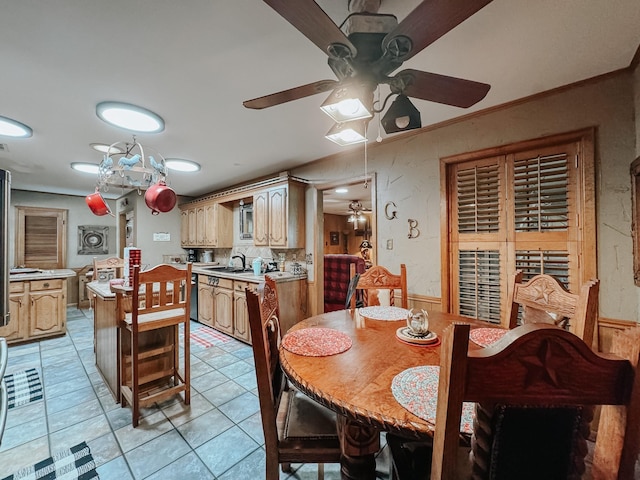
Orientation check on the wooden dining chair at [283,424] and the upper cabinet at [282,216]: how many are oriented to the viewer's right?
1

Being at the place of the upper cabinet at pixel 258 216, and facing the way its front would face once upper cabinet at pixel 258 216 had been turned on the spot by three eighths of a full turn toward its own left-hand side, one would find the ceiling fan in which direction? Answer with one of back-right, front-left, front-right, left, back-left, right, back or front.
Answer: right

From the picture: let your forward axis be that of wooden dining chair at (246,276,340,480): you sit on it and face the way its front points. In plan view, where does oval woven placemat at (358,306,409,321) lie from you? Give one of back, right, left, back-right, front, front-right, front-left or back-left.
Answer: front-left

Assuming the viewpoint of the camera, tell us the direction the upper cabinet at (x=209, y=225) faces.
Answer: facing the viewer and to the left of the viewer

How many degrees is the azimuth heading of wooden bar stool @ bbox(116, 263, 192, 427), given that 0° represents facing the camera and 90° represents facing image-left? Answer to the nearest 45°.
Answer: approximately 135°

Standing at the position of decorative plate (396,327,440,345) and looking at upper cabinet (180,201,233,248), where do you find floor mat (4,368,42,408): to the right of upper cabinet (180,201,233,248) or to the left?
left

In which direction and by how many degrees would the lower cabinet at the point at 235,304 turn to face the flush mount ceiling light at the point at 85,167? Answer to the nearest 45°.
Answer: approximately 45° to its right

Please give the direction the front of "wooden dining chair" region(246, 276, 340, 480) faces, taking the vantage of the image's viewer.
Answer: facing to the right of the viewer

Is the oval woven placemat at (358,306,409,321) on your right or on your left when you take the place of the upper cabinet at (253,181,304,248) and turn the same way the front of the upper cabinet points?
on your left

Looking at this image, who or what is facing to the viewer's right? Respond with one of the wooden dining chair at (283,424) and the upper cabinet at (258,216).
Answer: the wooden dining chair

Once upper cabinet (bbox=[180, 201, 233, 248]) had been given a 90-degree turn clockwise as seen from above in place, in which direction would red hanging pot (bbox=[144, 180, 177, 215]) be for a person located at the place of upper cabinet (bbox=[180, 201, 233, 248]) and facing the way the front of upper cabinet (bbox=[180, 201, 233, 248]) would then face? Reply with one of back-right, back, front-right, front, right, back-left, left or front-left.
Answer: back-left

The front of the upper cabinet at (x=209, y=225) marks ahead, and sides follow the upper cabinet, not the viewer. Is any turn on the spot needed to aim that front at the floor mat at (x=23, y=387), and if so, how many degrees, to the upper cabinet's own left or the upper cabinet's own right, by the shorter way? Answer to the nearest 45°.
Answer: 0° — it already faces it

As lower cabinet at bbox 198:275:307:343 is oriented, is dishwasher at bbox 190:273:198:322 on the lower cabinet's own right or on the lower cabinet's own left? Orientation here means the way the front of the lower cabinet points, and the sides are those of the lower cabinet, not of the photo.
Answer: on the lower cabinet's own right

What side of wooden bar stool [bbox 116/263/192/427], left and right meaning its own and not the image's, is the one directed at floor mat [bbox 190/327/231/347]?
front

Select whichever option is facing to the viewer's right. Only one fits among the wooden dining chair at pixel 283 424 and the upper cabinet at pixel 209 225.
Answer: the wooden dining chair
